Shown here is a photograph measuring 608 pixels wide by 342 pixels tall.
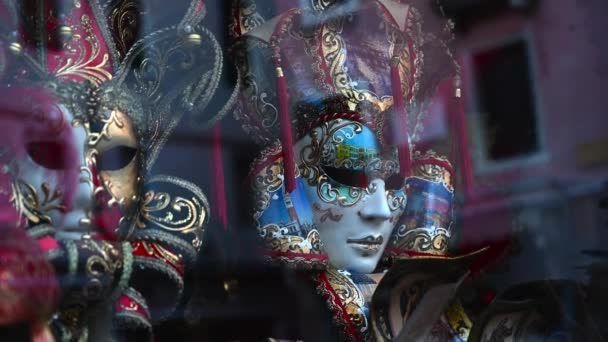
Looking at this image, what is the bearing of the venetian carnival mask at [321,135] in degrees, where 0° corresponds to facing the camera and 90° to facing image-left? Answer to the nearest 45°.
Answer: approximately 315°

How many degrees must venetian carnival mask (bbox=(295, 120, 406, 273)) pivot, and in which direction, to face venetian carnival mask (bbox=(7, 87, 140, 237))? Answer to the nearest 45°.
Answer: approximately 90° to its right

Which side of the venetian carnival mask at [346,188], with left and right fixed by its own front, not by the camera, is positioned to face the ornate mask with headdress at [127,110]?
right

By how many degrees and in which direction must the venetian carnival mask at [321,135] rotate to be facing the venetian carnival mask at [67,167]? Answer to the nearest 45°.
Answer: approximately 90° to its right

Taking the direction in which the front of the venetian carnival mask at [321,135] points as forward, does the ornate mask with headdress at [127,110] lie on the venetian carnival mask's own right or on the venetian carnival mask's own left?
on the venetian carnival mask's own right
